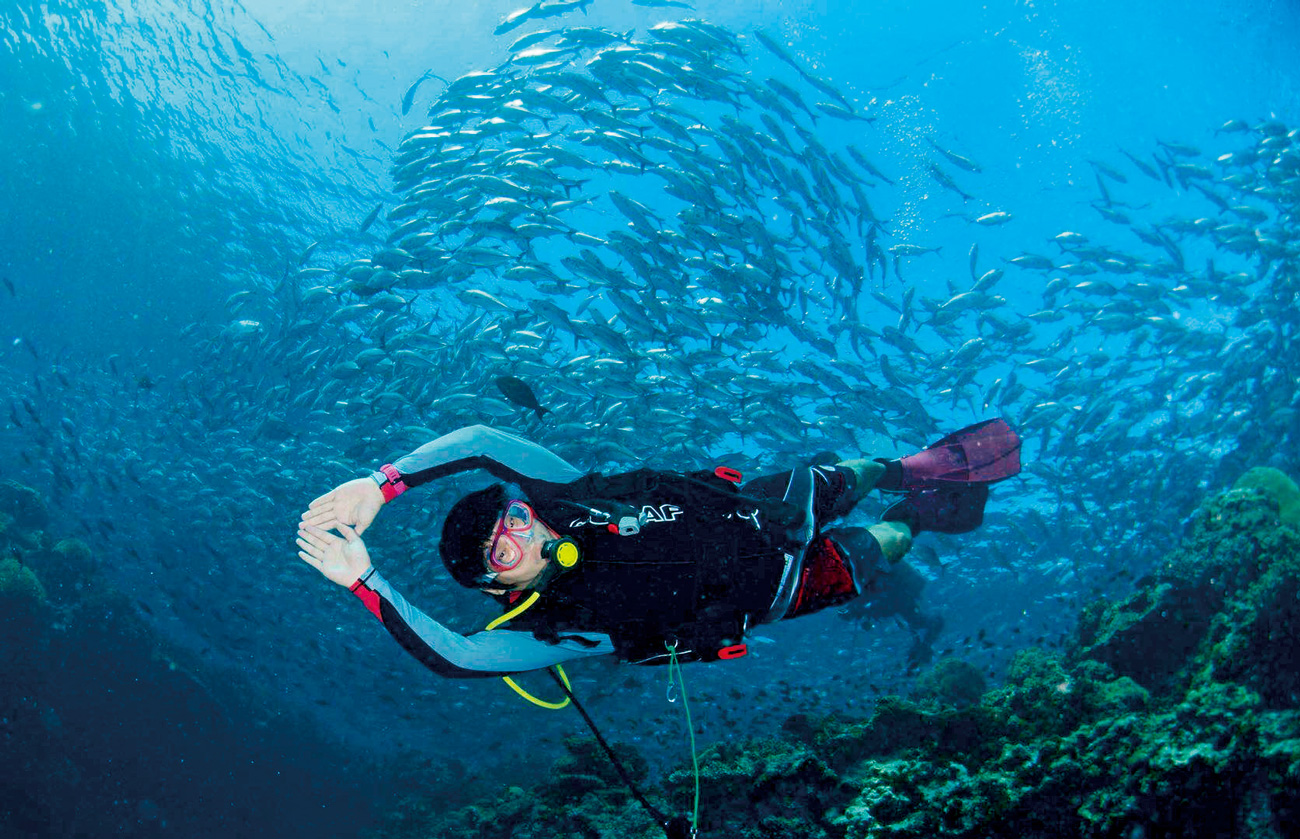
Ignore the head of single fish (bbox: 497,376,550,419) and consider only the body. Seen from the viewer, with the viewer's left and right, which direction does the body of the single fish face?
facing to the left of the viewer

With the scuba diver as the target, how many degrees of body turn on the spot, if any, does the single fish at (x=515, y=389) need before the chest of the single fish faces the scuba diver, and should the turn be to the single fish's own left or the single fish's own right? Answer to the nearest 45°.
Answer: approximately 90° to the single fish's own left

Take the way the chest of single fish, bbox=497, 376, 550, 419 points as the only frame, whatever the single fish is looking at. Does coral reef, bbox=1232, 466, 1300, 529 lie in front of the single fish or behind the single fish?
behind
